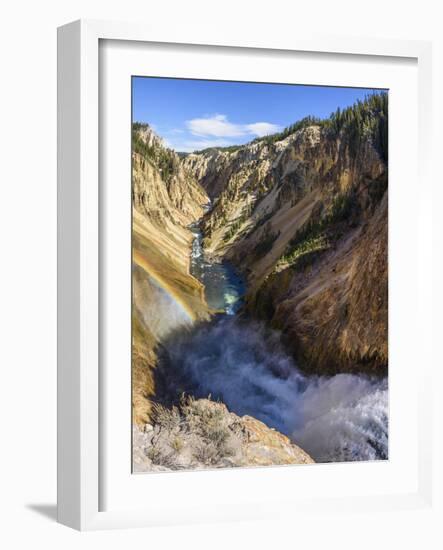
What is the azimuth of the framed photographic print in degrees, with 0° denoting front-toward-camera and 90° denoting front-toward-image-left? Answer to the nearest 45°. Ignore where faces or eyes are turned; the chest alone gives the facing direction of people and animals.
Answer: approximately 315°
